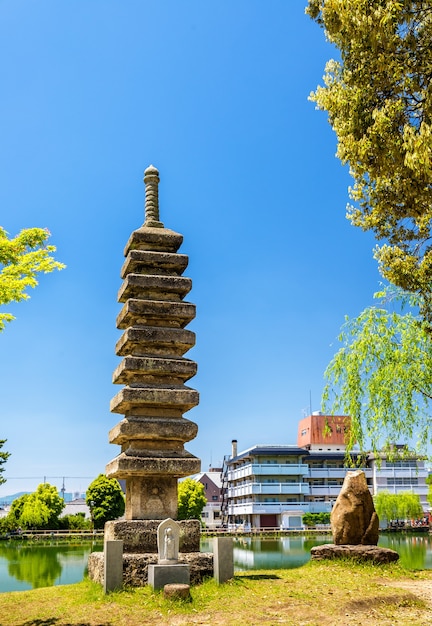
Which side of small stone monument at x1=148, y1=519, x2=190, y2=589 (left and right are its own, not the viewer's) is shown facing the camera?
front

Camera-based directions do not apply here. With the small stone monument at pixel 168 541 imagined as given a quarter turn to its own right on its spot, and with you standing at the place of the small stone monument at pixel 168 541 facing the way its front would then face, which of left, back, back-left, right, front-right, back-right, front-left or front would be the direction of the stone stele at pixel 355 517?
back-right

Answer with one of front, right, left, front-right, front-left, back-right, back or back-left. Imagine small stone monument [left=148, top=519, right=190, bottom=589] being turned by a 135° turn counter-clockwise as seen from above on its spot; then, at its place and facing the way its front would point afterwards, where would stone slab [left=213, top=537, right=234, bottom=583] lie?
front

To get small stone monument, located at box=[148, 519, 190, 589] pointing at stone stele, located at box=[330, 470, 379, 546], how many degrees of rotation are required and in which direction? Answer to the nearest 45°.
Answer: approximately 135° to its left

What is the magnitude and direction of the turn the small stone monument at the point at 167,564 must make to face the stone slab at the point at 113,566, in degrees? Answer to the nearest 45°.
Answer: approximately 90° to its right

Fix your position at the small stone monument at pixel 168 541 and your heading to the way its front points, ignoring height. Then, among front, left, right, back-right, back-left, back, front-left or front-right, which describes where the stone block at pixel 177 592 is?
front
